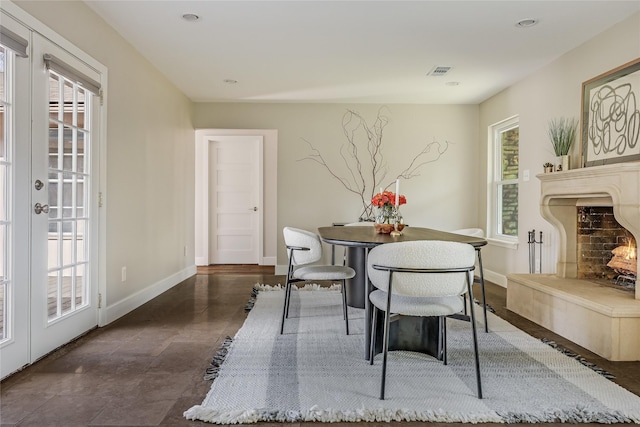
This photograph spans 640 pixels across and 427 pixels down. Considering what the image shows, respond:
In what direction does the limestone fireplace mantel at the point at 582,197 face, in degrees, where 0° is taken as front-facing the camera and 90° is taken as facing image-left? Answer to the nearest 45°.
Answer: approximately 45°

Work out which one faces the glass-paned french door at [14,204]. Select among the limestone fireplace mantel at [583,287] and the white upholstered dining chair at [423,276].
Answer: the limestone fireplace mantel

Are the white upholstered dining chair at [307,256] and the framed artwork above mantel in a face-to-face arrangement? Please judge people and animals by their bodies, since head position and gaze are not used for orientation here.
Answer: yes

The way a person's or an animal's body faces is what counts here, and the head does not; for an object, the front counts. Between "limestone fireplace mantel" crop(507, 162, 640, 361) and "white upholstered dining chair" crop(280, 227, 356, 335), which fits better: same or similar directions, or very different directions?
very different directions

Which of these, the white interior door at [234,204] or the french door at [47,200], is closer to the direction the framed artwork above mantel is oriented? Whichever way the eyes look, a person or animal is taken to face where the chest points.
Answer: the french door

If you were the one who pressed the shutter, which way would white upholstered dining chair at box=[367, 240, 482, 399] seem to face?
facing away from the viewer

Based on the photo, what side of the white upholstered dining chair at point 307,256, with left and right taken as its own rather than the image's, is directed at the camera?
right

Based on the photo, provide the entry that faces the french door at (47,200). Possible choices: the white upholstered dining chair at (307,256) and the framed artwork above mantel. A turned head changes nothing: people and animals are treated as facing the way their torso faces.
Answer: the framed artwork above mantel

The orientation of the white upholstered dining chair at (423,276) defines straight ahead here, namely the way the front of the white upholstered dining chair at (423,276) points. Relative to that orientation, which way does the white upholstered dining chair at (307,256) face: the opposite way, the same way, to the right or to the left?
to the right

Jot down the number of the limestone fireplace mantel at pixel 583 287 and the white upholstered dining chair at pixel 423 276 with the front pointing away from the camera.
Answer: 1

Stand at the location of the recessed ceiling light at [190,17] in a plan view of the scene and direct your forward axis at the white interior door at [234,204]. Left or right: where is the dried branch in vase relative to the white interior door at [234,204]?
right

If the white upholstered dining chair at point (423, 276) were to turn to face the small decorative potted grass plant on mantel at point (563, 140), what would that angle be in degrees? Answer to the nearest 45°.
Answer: approximately 45° to its right

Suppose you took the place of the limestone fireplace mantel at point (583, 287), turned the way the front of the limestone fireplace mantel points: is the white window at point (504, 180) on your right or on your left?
on your right

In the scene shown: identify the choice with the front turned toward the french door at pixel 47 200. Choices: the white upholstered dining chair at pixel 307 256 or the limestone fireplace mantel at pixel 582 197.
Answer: the limestone fireplace mantel

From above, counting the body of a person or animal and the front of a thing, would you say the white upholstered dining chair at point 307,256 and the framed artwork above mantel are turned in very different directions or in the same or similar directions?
very different directions

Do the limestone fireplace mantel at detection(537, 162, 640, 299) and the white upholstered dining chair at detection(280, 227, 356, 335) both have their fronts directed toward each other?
yes
